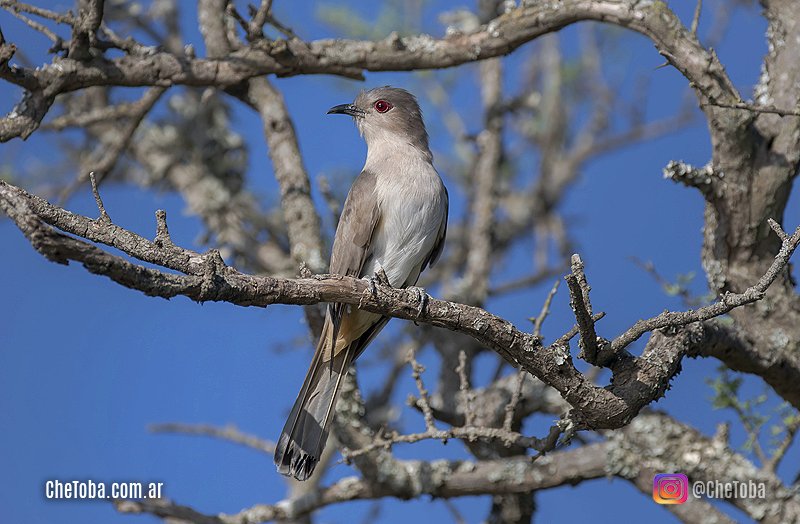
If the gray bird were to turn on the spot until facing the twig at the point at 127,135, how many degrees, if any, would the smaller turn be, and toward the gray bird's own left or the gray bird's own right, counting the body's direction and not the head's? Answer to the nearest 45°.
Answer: approximately 135° to the gray bird's own right

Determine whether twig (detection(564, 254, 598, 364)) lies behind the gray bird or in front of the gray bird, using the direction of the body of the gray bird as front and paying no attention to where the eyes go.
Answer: in front

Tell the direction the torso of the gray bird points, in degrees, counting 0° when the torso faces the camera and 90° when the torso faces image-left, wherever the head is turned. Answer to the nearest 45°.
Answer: approximately 315°
